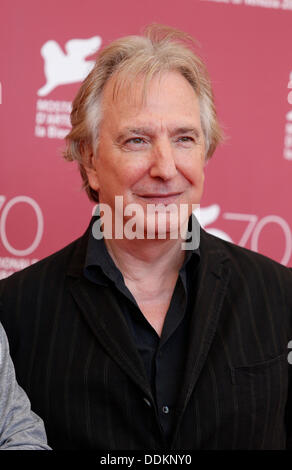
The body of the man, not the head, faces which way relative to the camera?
toward the camera

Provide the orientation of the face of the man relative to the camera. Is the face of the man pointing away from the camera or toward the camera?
toward the camera
